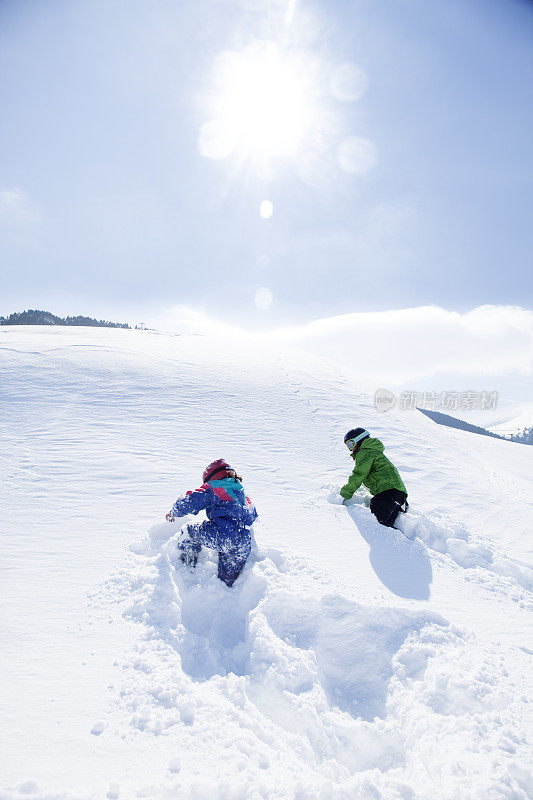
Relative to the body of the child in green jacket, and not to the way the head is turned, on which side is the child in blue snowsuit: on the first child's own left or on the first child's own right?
on the first child's own left

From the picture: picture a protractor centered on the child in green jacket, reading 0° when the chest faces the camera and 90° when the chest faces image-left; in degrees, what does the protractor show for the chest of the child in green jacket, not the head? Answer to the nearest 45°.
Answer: approximately 90°
